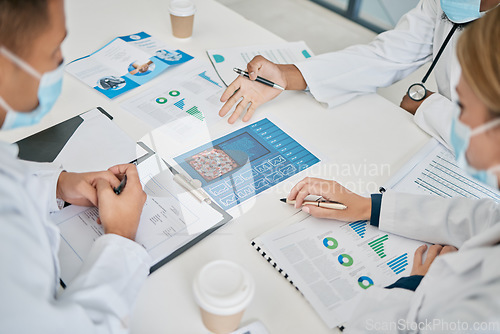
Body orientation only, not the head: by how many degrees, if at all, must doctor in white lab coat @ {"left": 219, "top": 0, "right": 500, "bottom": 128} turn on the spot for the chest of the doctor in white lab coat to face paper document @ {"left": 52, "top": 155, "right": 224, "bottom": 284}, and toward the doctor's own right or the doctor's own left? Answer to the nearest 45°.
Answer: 0° — they already face it

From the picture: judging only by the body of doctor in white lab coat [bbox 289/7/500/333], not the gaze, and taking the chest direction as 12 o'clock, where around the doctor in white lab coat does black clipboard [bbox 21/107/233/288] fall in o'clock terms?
The black clipboard is roughly at 12 o'clock from the doctor in white lab coat.

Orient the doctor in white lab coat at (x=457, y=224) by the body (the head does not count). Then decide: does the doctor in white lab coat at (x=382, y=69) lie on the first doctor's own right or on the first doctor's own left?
on the first doctor's own right

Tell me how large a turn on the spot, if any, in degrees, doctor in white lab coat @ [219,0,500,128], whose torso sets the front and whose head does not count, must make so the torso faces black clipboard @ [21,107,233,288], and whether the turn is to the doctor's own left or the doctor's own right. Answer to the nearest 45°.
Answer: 0° — they already face it

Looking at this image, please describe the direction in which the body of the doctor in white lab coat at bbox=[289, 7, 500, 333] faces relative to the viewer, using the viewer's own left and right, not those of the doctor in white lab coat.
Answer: facing to the left of the viewer

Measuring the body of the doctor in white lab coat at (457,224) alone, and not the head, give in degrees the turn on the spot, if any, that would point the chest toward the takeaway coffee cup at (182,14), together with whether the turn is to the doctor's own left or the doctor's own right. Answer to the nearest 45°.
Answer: approximately 45° to the doctor's own right

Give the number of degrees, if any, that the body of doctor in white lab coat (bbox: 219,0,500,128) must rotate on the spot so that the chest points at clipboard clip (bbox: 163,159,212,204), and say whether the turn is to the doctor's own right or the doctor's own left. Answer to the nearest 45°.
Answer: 0° — they already face it

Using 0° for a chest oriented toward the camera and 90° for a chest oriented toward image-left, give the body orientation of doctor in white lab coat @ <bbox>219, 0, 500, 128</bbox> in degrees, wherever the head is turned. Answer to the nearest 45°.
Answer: approximately 45°
